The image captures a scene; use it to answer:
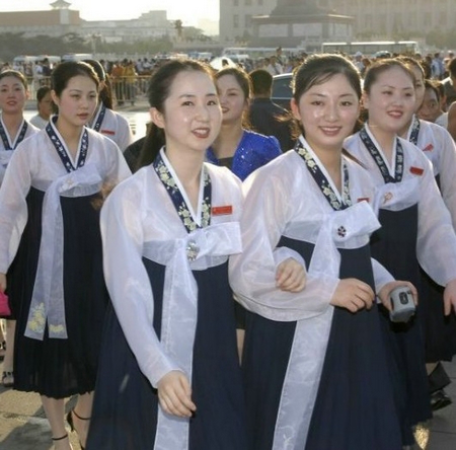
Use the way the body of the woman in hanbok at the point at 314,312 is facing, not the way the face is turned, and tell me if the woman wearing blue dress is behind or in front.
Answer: behind

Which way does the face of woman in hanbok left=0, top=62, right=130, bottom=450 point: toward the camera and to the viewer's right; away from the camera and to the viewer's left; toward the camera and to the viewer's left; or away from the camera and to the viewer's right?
toward the camera and to the viewer's right

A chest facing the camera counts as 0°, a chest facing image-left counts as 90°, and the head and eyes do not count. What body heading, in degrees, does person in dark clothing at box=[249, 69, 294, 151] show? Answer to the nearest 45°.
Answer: approximately 180°

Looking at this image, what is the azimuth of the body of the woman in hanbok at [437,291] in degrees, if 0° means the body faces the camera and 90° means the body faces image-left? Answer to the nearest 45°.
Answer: approximately 0°

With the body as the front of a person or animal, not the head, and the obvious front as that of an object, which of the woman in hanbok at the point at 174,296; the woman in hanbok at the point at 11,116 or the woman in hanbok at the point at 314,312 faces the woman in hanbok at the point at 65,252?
the woman in hanbok at the point at 11,116

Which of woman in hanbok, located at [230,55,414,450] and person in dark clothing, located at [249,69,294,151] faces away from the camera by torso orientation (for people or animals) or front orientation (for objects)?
the person in dark clothing

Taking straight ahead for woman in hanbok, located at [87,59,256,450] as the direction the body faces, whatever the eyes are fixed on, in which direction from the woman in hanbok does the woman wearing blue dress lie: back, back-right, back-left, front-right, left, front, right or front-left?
back-left

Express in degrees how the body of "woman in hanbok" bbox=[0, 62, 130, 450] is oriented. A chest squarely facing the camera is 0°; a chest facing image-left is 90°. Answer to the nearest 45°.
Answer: approximately 315°

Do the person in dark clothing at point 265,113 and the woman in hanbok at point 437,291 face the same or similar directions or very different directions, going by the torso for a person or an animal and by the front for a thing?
very different directions

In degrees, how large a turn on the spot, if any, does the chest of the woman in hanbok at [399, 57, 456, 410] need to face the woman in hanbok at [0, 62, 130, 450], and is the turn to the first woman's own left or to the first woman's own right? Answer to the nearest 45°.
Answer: approximately 90° to the first woman's own right

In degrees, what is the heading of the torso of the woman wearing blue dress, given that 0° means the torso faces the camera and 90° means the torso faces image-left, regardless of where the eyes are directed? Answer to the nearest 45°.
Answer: approximately 45°

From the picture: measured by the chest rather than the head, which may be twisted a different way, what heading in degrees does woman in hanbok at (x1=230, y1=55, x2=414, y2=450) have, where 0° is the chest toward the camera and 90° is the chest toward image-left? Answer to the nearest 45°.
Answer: approximately 315°
